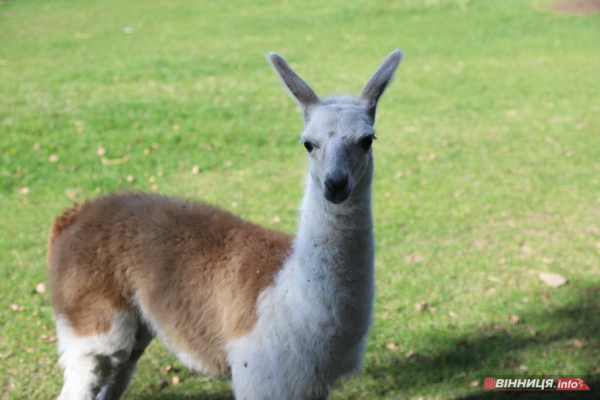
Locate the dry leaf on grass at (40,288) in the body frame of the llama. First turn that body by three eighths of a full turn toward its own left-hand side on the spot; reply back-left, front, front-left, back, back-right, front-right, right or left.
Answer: front-left

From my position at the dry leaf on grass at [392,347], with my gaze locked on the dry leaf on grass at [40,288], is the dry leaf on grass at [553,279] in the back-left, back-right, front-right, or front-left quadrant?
back-right

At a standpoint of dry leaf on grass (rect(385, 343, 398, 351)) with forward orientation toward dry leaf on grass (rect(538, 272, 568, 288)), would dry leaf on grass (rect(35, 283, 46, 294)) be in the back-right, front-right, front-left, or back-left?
back-left

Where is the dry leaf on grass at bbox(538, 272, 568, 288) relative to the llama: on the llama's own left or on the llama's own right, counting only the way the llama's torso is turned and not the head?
on the llama's own left

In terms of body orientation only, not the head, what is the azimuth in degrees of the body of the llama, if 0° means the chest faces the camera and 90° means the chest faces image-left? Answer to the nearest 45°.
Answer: approximately 315°
